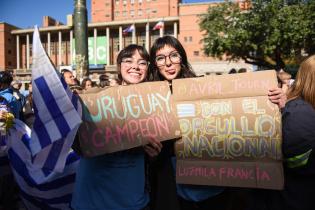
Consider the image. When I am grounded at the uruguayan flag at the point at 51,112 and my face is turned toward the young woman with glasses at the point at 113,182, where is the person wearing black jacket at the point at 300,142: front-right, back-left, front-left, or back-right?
front-right

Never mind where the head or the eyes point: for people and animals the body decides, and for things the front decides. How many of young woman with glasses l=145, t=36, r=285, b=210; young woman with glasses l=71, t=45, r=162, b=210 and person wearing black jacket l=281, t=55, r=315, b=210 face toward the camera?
2

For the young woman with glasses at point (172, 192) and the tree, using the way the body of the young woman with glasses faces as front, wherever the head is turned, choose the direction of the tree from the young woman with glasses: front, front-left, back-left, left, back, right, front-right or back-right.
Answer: back

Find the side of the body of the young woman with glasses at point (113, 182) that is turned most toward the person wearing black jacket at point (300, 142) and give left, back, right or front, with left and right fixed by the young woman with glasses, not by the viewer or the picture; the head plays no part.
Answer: left

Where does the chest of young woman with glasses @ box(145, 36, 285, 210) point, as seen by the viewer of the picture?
toward the camera

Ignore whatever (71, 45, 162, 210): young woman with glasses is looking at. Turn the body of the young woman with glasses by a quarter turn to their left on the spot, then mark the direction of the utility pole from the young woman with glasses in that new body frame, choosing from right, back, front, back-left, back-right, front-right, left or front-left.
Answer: left

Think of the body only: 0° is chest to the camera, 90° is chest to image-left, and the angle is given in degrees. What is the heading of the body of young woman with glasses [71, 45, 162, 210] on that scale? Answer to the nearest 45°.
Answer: approximately 0°

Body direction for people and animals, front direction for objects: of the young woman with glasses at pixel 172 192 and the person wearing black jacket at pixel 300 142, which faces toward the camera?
the young woman with glasses
